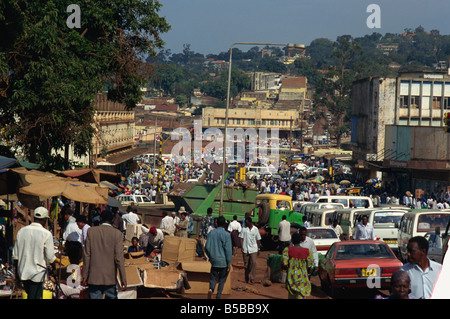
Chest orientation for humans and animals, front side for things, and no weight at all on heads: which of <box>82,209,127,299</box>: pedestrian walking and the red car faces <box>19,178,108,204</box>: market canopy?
the pedestrian walking

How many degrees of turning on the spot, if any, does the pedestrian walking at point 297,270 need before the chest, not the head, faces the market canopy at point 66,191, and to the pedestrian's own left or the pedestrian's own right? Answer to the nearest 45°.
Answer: approximately 90° to the pedestrian's own left

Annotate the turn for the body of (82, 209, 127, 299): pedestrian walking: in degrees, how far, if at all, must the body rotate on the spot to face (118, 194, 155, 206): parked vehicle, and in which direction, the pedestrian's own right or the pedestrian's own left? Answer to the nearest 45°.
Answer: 0° — they already face it

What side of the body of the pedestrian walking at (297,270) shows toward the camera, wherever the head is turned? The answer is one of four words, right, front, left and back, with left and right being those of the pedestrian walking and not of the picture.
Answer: back

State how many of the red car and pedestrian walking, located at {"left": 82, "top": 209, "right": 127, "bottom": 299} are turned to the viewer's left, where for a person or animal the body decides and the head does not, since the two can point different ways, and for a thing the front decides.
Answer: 0

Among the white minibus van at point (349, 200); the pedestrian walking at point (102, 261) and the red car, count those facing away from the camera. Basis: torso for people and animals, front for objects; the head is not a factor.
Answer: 2

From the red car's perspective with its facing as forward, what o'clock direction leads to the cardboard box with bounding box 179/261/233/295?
The cardboard box is roughly at 8 o'clock from the red car.

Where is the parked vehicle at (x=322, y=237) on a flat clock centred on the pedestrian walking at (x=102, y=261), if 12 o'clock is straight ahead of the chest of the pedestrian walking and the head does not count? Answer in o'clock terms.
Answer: The parked vehicle is roughly at 1 o'clock from the pedestrian walking.

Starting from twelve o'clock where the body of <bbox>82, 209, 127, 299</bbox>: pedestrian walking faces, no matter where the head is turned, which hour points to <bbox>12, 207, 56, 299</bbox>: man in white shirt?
The man in white shirt is roughly at 9 o'clock from the pedestrian walking.

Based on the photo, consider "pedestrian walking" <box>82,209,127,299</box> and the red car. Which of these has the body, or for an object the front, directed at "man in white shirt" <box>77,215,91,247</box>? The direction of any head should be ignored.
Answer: the pedestrian walking

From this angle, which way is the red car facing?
away from the camera

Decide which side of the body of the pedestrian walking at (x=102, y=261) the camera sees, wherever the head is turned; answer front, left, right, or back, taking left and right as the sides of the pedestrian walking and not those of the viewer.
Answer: back
